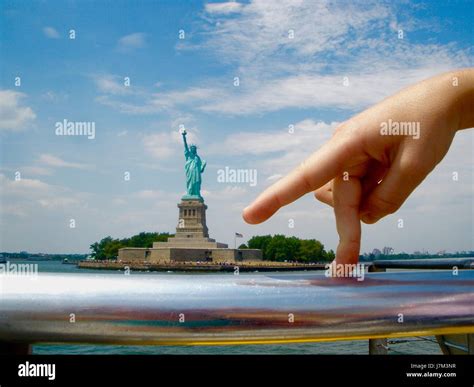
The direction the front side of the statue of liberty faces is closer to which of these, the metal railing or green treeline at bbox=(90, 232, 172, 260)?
the metal railing

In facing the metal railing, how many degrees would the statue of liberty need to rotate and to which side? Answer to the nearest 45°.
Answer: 0° — it already faces it

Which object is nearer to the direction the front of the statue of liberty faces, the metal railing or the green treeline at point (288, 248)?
the metal railing

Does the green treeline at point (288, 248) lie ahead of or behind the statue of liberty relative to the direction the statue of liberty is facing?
behind

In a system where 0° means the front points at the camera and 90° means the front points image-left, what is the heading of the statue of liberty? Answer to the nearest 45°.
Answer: approximately 0°

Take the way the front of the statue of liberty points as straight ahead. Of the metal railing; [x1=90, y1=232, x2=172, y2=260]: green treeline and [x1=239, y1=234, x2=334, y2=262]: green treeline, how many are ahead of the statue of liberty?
1

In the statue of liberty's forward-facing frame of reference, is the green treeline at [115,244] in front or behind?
behind
